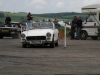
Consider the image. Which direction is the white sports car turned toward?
toward the camera
